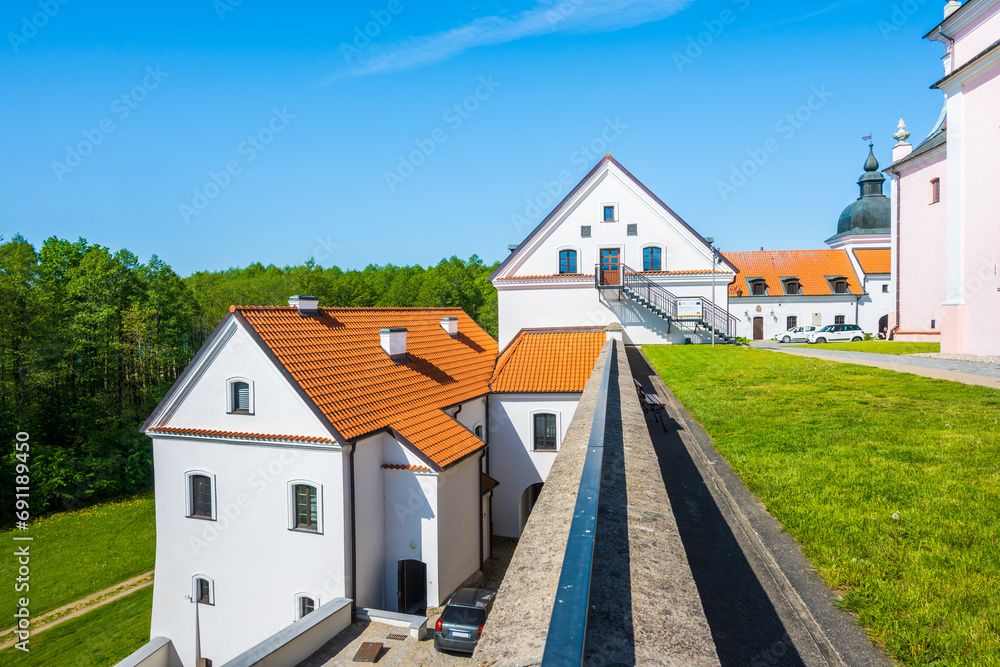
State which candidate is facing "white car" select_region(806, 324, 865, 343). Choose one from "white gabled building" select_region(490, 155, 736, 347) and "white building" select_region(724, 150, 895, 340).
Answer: the white building

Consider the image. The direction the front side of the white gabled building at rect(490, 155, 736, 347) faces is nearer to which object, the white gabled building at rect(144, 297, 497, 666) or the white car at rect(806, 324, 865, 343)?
the white gabled building

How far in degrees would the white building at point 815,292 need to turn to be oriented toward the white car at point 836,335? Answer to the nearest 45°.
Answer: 0° — it already faces it

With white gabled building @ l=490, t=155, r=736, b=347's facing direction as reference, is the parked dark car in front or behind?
in front

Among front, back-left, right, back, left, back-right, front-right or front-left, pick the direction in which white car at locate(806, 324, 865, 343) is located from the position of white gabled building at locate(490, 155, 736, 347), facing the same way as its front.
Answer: back-left

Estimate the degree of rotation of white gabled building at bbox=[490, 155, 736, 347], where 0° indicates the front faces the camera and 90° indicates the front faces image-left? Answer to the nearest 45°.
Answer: approximately 0°

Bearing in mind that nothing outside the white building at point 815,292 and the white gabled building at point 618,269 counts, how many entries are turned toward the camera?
2

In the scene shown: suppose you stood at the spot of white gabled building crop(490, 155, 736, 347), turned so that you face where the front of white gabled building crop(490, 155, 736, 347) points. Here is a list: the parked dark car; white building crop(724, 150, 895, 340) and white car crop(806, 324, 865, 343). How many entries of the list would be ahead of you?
1

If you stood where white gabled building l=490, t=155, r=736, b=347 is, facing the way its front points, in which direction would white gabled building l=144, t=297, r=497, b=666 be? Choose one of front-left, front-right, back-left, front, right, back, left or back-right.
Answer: front-right

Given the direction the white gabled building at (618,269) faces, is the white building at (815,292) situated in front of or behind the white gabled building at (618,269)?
behind

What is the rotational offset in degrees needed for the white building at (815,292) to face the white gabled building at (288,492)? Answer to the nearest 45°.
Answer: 0° — it already faces it
